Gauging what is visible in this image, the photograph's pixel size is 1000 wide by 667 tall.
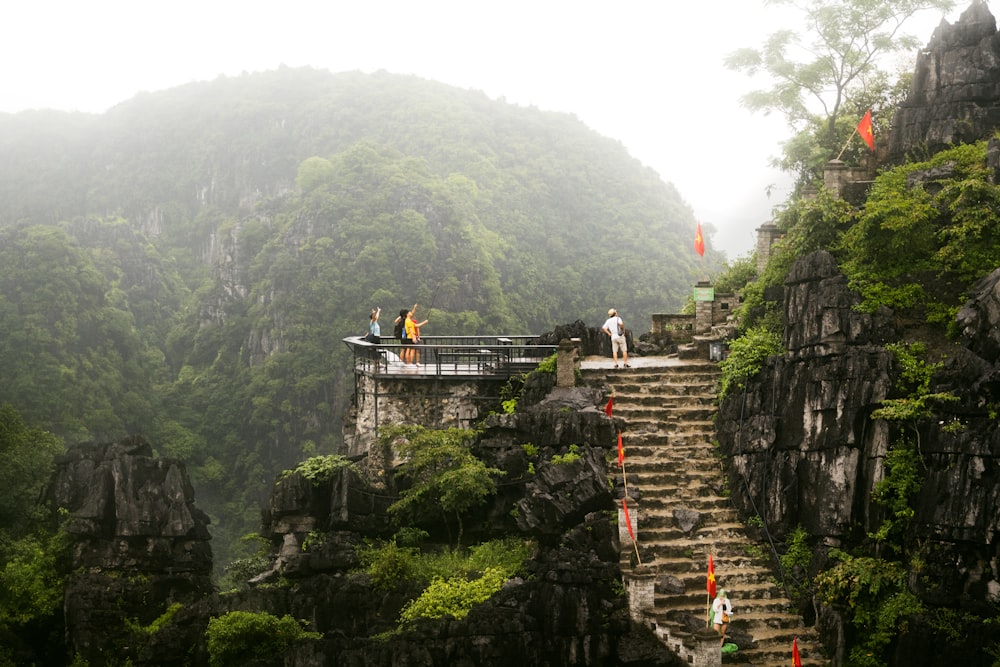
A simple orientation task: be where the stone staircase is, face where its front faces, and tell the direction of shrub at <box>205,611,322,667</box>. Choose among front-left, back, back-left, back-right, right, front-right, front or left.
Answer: right

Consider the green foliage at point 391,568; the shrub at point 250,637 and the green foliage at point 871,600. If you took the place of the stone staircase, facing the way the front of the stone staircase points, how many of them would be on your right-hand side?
2

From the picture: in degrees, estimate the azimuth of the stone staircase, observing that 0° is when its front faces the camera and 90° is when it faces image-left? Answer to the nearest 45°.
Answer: approximately 0°

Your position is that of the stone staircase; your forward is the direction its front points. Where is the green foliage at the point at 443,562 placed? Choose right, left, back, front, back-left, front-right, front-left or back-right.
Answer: right

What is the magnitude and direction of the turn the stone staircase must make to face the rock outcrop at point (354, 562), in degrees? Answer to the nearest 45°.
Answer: approximately 90° to its right

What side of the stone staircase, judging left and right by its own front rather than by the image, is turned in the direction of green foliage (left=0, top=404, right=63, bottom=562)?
right

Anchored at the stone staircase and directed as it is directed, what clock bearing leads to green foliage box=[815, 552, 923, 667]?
The green foliage is roughly at 10 o'clock from the stone staircase.

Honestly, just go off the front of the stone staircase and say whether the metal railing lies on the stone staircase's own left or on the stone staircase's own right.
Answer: on the stone staircase's own right

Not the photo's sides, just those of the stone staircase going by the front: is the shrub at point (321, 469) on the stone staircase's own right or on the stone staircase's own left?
on the stone staircase's own right

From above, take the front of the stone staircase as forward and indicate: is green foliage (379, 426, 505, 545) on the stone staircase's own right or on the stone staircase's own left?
on the stone staircase's own right

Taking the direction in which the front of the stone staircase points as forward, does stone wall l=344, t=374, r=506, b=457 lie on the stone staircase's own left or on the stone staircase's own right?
on the stone staircase's own right
